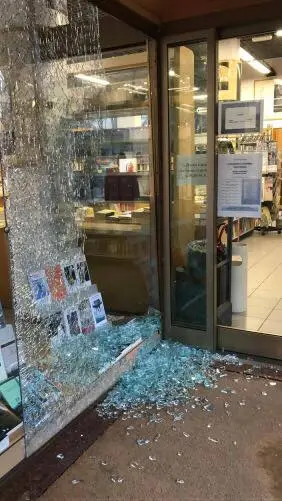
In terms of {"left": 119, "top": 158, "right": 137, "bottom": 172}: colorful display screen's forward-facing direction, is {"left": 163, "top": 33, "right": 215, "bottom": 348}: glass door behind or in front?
in front

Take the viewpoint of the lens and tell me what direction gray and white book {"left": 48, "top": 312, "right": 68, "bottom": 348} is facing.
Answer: facing the viewer and to the right of the viewer

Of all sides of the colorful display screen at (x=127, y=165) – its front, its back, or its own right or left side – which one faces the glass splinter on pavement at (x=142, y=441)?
front

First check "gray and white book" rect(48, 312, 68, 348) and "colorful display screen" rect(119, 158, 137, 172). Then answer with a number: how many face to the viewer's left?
0

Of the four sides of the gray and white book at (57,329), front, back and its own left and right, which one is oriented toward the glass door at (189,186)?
left

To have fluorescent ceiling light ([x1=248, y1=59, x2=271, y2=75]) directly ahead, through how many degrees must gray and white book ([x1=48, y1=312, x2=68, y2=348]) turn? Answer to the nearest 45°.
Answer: approximately 90° to its left

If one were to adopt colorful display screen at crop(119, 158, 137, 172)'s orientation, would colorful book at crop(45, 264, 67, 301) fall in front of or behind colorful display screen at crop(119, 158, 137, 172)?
in front

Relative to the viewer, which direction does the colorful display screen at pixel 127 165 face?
toward the camera

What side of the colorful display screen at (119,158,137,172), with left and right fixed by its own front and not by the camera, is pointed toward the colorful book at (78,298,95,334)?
front
